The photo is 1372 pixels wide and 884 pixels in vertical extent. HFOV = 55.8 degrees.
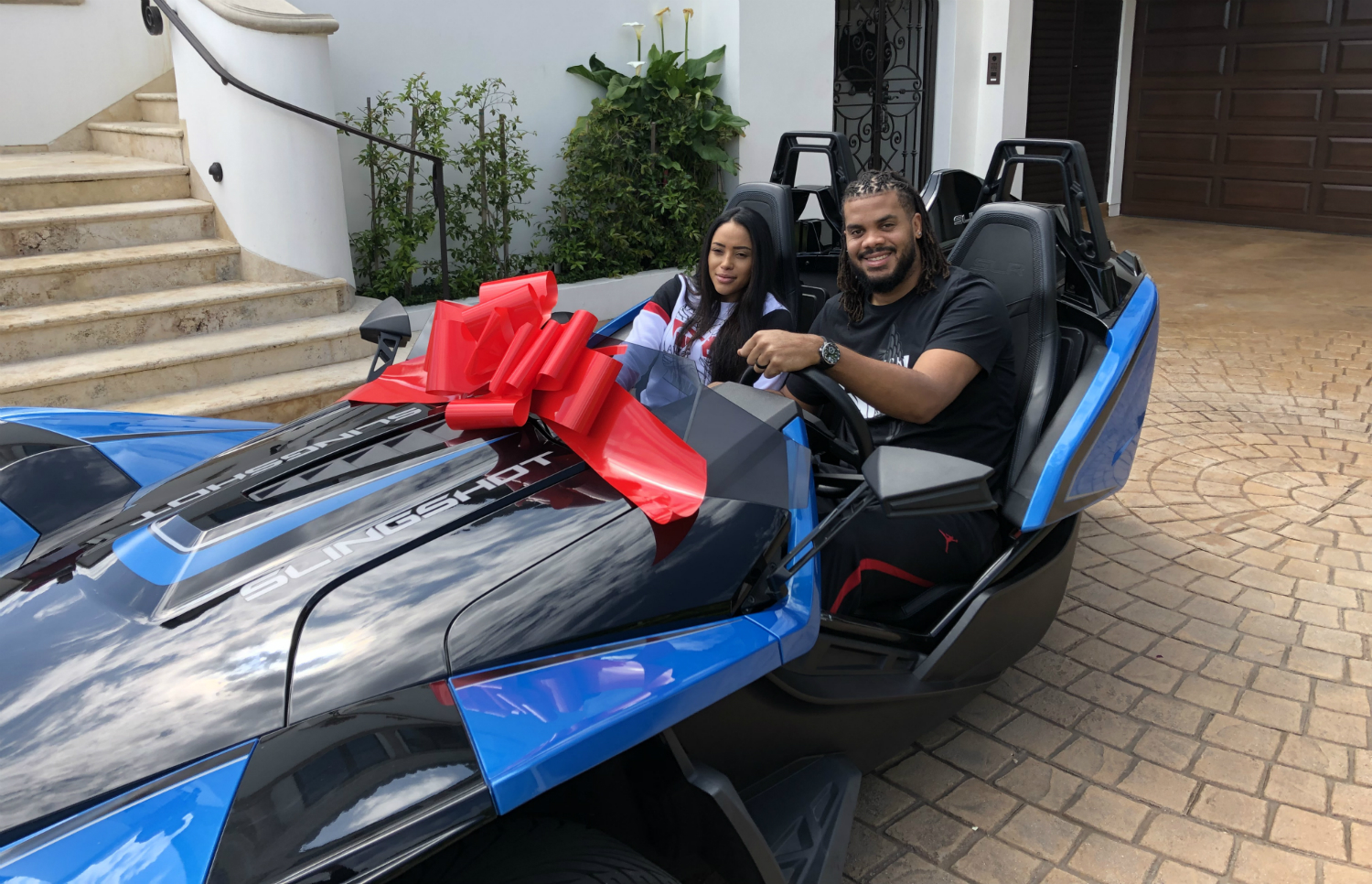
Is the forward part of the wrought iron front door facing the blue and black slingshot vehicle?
yes

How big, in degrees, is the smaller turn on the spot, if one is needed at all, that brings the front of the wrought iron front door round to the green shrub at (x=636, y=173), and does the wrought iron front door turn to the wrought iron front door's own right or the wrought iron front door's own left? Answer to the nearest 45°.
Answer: approximately 45° to the wrought iron front door's own right

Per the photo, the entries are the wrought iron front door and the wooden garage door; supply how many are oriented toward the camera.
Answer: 2

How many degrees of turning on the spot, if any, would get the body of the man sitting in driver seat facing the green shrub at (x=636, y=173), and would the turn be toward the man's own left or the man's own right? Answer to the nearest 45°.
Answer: approximately 135° to the man's own right

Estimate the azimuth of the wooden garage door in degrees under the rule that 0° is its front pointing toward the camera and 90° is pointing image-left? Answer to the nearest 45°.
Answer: approximately 0°

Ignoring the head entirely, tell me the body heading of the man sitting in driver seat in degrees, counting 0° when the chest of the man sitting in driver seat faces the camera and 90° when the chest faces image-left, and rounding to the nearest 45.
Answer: approximately 45°

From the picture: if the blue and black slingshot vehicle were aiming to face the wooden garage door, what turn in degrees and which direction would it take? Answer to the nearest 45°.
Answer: approximately 180°
